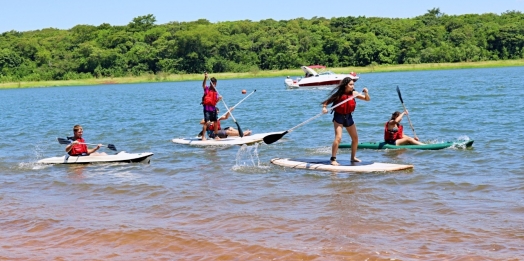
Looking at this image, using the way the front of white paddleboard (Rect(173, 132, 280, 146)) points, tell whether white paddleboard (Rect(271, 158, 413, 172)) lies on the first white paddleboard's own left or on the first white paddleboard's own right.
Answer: on the first white paddleboard's own right

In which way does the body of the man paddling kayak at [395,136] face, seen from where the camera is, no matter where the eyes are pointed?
to the viewer's right

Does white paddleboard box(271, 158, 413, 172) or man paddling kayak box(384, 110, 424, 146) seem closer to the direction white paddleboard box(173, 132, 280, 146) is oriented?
the man paddling kayak

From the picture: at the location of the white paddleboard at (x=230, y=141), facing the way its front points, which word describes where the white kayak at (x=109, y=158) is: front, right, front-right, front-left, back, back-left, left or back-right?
back-right

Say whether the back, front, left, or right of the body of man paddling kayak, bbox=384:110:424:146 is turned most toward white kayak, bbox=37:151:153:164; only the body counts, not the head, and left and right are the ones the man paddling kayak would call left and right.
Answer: back

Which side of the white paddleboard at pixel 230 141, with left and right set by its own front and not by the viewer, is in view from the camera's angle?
right
